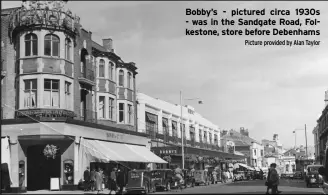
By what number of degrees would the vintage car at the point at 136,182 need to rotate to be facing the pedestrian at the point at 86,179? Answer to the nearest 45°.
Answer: approximately 90° to its left

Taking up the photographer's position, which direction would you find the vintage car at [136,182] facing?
facing away from the viewer and to the right of the viewer

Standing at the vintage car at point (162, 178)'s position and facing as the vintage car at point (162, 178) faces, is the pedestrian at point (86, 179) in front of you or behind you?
behind

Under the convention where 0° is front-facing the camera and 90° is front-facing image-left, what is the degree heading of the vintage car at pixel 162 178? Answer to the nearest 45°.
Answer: approximately 225°
